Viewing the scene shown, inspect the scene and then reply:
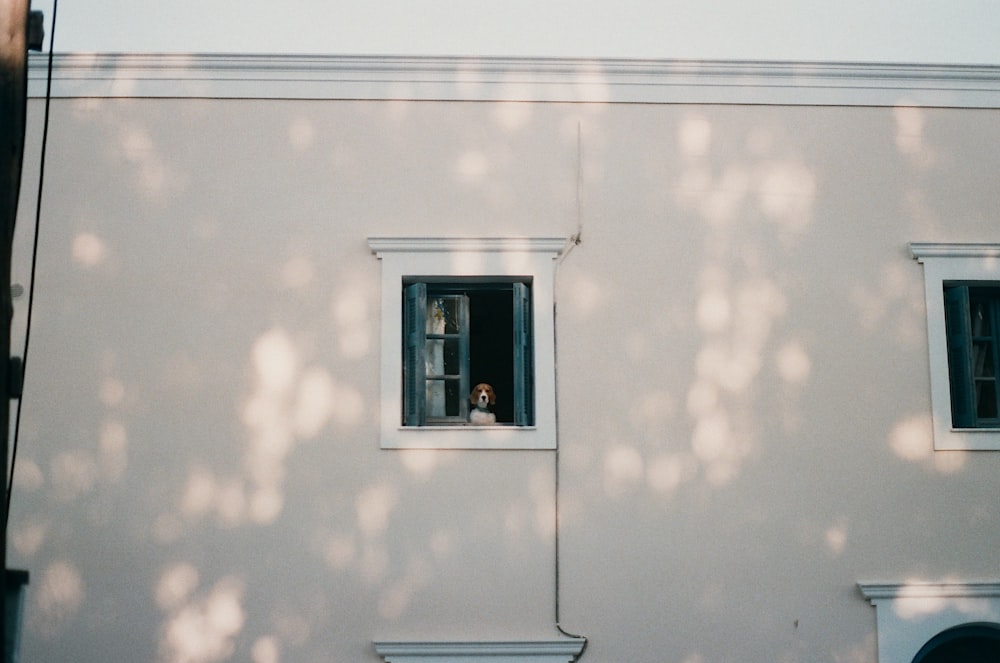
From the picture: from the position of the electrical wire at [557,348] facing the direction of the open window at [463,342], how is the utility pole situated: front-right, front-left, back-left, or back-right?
front-left

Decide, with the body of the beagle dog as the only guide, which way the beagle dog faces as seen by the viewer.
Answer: toward the camera

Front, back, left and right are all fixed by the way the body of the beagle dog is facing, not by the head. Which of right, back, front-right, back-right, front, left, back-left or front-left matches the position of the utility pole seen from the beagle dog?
front-right

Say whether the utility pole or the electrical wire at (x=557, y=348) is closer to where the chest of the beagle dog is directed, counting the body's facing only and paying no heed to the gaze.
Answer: the utility pole

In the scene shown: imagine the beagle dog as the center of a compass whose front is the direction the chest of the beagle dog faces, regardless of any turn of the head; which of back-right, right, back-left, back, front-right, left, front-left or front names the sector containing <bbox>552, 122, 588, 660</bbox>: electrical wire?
left
